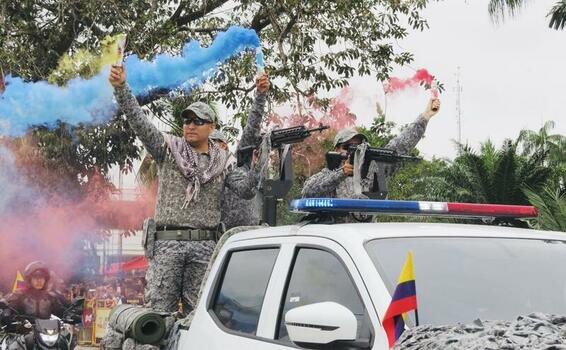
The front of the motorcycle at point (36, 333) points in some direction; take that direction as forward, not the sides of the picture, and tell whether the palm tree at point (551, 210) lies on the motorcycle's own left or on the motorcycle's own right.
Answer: on the motorcycle's own left

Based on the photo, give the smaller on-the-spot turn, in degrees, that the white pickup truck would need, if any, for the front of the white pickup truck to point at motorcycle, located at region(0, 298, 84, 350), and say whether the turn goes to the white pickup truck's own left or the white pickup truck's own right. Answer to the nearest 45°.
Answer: approximately 180°

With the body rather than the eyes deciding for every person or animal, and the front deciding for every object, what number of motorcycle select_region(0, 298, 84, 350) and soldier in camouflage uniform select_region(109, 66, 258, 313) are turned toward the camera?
2

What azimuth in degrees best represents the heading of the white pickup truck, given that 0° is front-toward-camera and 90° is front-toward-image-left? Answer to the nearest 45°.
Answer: approximately 315°

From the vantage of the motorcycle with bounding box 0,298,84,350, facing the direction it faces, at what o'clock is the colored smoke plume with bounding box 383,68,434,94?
The colored smoke plume is roughly at 10 o'clock from the motorcycle.

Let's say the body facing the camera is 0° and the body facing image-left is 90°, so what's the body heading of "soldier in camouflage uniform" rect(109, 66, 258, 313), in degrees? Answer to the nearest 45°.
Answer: approximately 0°

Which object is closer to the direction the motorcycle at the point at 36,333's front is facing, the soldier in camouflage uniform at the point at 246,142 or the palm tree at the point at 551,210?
the soldier in camouflage uniform
